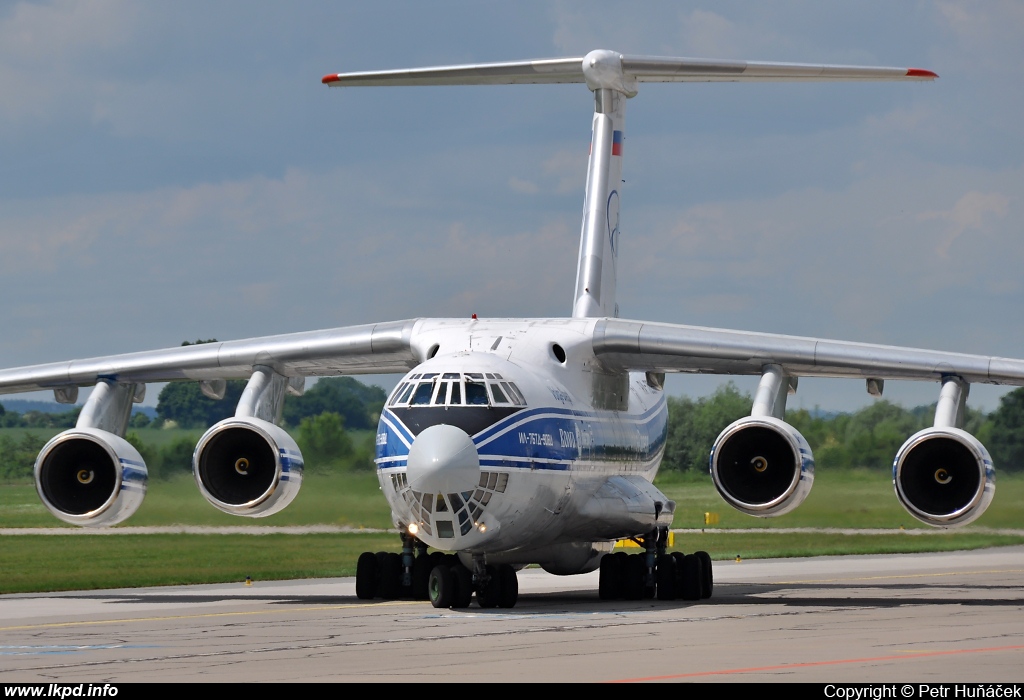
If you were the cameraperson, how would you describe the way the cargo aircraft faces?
facing the viewer
